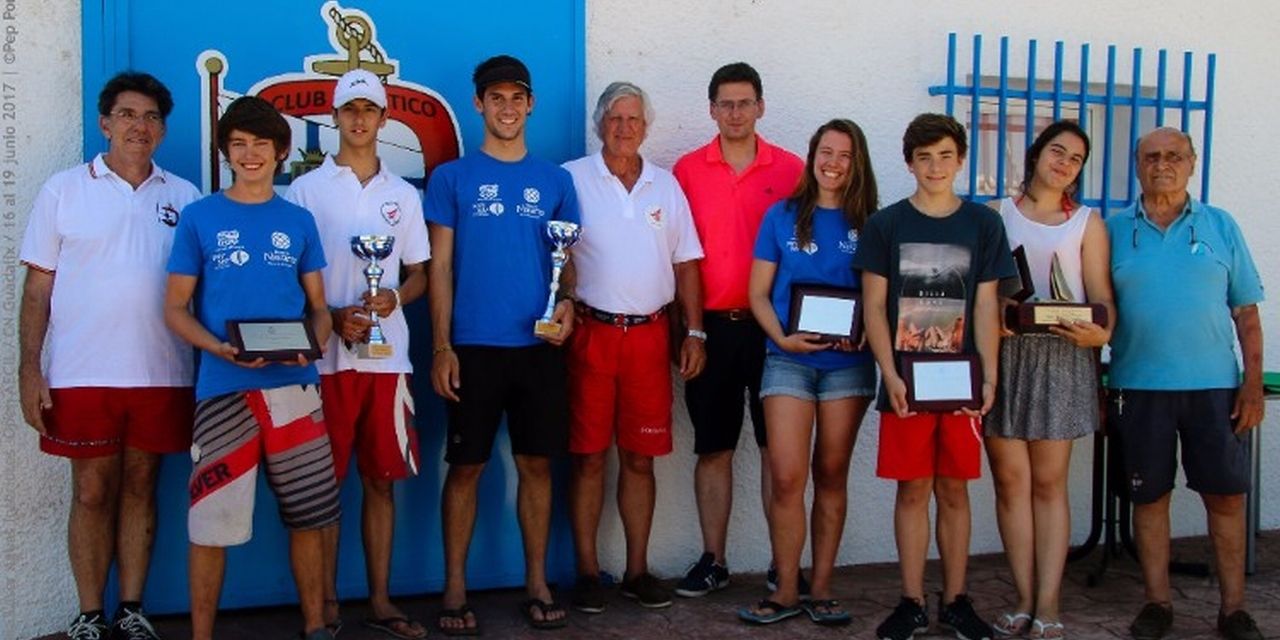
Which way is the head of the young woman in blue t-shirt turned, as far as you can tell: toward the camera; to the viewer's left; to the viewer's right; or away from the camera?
toward the camera

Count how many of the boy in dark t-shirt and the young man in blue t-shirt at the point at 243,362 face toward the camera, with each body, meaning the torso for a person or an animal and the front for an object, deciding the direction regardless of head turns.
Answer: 2

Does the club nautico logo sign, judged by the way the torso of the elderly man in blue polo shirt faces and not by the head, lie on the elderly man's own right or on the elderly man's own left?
on the elderly man's own right

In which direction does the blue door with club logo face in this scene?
toward the camera

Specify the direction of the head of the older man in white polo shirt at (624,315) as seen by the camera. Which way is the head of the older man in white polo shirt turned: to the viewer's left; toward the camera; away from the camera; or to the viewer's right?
toward the camera

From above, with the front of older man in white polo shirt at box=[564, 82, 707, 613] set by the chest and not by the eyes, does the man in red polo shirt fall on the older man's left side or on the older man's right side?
on the older man's left side

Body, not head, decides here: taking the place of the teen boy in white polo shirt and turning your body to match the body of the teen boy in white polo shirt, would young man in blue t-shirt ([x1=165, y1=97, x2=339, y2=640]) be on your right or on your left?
on your right

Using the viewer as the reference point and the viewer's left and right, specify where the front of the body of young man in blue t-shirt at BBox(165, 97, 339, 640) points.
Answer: facing the viewer

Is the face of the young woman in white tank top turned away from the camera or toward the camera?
toward the camera

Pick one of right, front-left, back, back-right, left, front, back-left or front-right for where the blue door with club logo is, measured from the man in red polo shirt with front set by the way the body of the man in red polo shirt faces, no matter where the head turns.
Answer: right

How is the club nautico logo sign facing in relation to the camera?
toward the camera

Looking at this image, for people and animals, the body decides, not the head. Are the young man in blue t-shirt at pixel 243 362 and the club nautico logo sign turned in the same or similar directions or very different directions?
same or similar directions

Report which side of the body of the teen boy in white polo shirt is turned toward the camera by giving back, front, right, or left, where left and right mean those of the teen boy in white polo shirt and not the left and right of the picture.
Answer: front

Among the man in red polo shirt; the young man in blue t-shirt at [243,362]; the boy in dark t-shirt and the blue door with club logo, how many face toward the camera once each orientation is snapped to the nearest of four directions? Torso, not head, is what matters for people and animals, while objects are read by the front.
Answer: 4

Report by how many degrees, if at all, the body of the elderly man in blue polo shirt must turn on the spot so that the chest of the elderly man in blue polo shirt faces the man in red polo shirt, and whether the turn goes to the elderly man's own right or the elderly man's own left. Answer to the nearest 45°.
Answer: approximately 90° to the elderly man's own right
